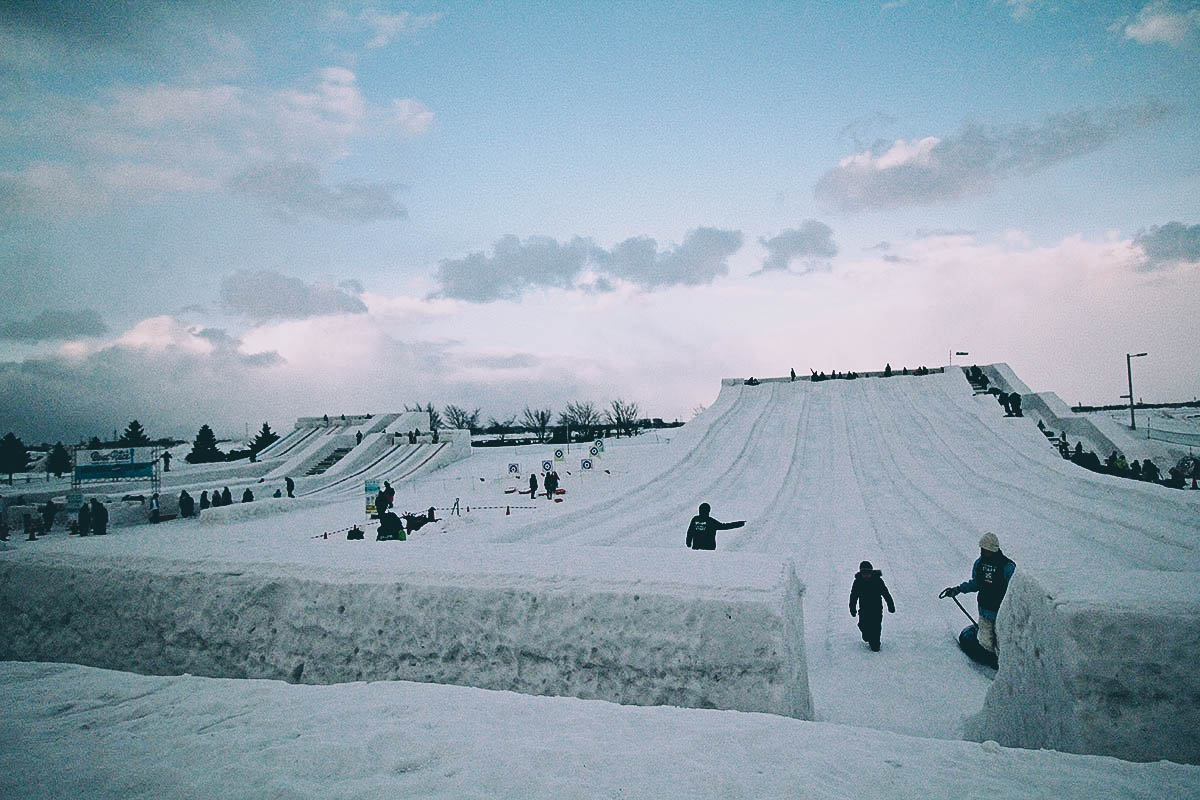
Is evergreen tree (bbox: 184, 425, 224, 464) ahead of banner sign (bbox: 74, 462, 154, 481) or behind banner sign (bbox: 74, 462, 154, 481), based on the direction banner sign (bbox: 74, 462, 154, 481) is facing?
behind

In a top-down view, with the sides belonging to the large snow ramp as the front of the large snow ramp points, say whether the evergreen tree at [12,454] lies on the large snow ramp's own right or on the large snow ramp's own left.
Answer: on the large snow ramp's own right

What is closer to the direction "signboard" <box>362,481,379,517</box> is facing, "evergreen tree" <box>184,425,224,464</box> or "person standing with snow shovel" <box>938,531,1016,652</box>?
the person standing with snow shovel

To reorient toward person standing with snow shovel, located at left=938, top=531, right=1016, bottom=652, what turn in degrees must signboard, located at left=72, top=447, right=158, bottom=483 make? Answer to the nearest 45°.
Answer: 0° — it already faces them

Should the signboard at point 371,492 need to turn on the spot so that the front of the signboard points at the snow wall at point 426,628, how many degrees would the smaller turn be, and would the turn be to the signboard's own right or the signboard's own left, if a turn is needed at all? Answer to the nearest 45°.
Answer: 0° — it already faces it

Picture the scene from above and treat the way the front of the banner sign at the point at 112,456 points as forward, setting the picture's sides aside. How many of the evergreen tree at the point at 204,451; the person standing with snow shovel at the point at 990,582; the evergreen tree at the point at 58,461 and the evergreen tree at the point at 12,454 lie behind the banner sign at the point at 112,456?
3

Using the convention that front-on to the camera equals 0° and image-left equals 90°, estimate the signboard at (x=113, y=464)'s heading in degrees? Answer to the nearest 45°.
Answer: approximately 0°
